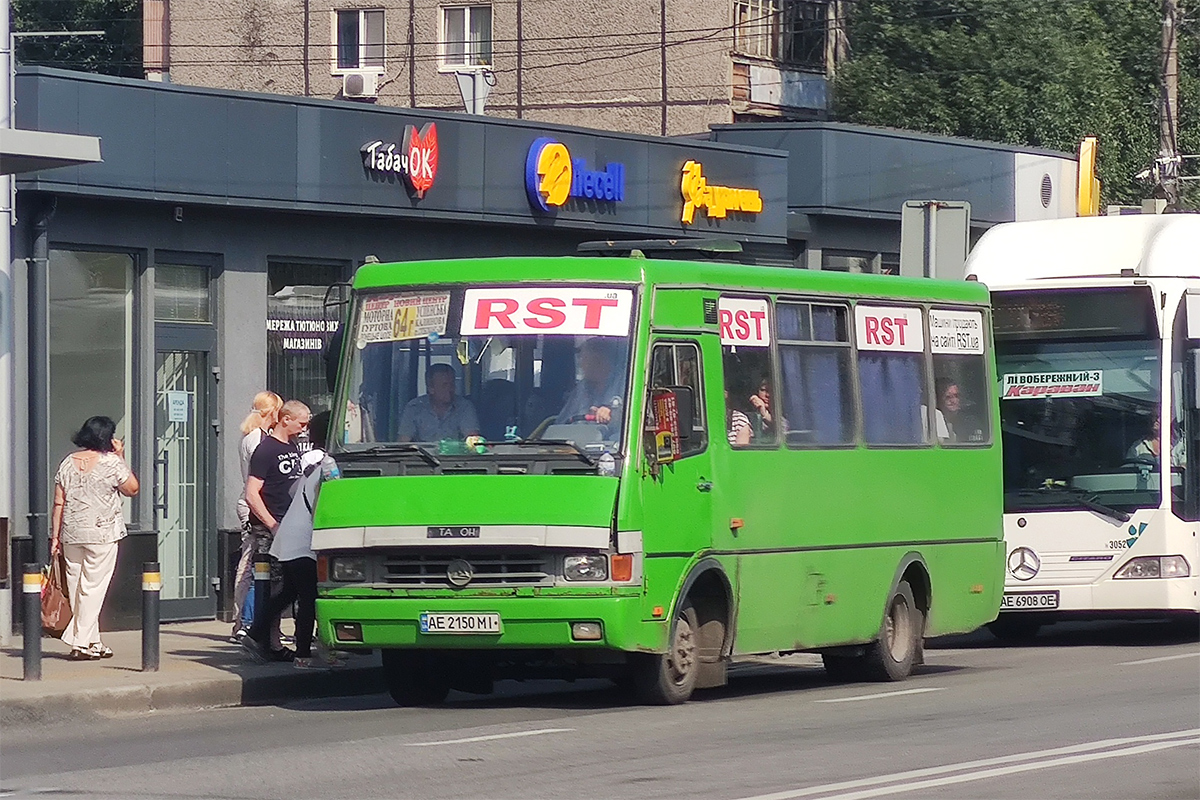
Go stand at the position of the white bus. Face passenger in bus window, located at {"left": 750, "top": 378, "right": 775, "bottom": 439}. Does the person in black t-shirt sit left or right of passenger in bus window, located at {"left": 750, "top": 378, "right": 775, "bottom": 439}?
right

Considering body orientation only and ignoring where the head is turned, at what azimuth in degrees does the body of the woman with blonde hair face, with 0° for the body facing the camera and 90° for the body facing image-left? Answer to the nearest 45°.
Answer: approximately 270°

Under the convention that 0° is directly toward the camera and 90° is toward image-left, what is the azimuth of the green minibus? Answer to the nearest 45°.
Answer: approximately 45°

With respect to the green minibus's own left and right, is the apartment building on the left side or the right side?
on its right

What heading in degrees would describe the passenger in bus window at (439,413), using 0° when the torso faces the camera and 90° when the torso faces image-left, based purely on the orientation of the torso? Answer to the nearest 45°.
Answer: approximately 0°

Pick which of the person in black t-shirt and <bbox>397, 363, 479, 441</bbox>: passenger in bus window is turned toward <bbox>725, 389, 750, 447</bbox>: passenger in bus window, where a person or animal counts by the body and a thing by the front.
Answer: the person in black t-shirt

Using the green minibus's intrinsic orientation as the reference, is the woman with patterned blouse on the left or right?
on its right

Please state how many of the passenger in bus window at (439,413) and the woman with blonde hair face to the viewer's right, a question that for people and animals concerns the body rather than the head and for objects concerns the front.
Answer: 1
